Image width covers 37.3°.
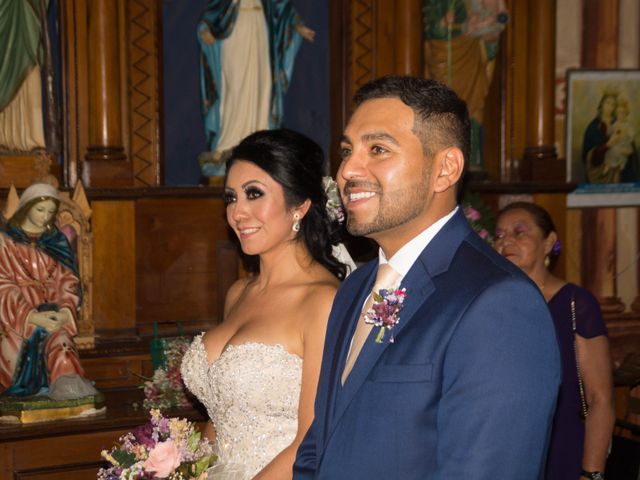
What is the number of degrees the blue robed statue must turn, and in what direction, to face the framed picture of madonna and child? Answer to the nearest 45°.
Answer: approximately 90° to its left

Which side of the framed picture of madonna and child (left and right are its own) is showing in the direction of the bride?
front

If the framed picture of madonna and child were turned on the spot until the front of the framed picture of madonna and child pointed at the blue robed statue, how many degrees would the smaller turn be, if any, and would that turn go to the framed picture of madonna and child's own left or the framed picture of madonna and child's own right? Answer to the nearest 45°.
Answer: approximately 45° to the framed picture of madonna and child's own right

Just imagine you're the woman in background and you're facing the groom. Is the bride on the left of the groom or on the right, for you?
right

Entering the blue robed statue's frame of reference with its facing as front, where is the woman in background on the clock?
The woman in background is roughly at 11 o'clock from the blue robed statue.

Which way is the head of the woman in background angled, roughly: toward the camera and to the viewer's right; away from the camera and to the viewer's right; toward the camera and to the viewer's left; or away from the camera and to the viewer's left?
toward the camera and to the viewer's left

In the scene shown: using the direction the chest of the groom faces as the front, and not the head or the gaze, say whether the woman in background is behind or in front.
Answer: behind

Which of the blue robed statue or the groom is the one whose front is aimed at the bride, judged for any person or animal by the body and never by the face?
the blue robed statue

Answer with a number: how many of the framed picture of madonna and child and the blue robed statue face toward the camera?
2

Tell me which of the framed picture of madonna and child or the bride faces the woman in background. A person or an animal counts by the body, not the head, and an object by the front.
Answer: the framed picture of madonna and child

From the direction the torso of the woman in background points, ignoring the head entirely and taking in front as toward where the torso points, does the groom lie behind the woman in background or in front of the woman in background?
in front

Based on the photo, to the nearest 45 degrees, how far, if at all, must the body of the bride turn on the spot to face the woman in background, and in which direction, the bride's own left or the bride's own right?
approximately 135° to the bride's own left
